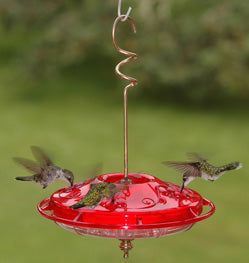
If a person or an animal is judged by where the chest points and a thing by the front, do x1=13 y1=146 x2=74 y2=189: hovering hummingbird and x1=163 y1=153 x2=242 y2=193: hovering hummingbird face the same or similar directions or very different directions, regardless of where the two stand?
very different directions

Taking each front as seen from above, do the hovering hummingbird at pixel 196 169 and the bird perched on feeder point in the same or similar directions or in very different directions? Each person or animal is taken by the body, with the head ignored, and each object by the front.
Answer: very different directions

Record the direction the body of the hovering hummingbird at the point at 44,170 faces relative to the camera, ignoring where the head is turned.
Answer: to the viewer's right

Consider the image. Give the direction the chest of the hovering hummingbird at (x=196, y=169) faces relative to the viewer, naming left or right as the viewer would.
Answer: facing to the left of the viewer

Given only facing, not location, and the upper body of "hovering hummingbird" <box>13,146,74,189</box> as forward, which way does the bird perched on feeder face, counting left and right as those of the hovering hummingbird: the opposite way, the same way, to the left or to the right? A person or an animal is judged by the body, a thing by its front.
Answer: the same way

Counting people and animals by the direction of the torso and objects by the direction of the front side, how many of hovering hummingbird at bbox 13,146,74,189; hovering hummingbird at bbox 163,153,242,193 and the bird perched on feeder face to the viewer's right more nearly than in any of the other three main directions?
2

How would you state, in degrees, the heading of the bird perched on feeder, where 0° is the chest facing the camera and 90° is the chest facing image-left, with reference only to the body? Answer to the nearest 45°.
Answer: approximately 270°
